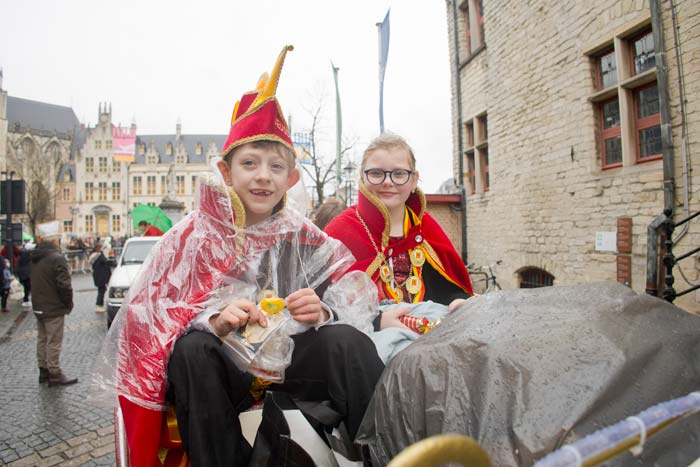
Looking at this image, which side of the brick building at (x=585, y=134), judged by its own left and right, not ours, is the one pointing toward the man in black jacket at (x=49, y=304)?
front

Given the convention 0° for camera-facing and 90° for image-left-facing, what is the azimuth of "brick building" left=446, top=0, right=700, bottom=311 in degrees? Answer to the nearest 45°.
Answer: approximately 45°

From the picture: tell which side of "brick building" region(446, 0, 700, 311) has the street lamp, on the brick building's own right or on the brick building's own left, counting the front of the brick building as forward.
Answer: on the brick building's own right

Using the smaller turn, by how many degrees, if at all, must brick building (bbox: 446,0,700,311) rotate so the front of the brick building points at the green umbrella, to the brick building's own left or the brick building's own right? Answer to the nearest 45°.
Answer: approximately 45° to the brick building's own right

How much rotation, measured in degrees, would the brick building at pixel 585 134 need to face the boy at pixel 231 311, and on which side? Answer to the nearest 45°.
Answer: approximately 45° to its left

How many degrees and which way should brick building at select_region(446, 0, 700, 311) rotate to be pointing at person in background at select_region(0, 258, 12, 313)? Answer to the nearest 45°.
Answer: approximately 45° to its right

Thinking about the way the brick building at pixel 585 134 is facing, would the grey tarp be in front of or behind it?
in front
